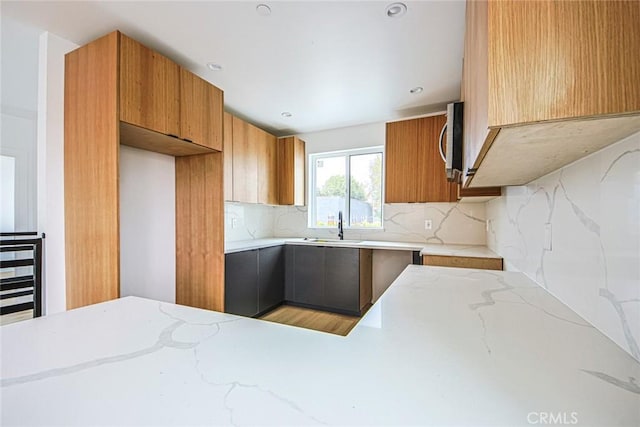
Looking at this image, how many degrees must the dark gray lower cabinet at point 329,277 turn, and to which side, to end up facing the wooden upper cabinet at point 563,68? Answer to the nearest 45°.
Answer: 0° — it already faces it

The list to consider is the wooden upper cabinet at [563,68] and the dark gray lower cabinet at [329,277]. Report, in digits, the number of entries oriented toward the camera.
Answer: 1

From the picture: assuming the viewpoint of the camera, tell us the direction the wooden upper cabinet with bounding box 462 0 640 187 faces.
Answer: facing to the left of the viewer

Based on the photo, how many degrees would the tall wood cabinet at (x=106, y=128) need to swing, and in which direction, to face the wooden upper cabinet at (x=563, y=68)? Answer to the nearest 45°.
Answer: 0° — it already faces it

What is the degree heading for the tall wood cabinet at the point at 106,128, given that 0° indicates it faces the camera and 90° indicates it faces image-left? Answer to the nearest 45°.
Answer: approximately 315°

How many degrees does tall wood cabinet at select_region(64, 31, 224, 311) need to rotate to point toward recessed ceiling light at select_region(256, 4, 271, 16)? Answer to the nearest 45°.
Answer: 0° — it already faces it

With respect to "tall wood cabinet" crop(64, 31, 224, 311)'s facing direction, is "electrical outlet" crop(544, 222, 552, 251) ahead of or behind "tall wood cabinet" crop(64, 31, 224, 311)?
ahead

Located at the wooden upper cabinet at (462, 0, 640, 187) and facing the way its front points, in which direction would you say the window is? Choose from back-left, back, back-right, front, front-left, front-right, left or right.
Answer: front-right

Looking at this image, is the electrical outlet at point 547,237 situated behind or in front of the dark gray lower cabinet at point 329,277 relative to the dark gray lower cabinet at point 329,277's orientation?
in front
